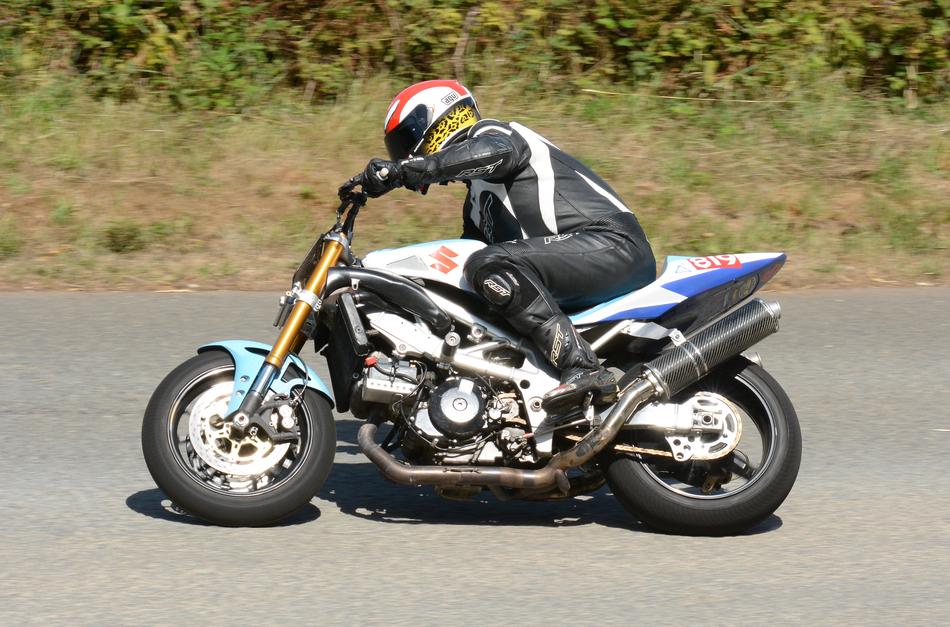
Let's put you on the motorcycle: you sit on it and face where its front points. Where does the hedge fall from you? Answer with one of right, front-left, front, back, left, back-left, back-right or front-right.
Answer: right

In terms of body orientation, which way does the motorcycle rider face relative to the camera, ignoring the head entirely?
to the viewer's left

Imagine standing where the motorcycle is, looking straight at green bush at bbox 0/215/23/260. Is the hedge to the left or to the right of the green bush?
right

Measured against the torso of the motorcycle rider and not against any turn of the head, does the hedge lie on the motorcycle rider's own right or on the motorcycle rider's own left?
on the motorcycle rider's own right

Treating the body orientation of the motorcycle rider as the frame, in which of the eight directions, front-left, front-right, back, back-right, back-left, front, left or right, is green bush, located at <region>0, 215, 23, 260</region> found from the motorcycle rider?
front-right

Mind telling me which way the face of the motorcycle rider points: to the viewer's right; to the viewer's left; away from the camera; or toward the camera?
to the viewer's left

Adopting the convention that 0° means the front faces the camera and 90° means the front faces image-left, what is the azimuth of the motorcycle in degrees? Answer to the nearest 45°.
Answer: approximately 90°
